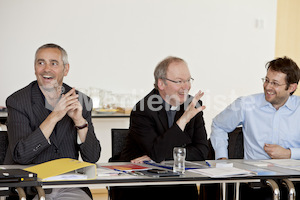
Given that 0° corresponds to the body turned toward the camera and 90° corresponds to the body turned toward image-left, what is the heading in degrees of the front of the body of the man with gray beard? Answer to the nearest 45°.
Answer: approximately 0°

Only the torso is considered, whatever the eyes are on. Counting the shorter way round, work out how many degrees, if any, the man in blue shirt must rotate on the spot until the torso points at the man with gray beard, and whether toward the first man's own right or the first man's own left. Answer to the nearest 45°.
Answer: approximately 45° to the first man's own right

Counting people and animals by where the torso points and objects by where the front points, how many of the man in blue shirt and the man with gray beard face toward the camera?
2

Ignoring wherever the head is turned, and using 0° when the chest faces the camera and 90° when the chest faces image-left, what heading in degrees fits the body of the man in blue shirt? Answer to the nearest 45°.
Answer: approximately 0°

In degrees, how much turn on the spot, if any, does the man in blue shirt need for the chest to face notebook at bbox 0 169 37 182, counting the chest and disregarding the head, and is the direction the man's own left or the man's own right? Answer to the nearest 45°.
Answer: approximately 45° to the man's own right

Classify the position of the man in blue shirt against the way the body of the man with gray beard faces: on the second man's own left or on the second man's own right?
on the second man's own left
